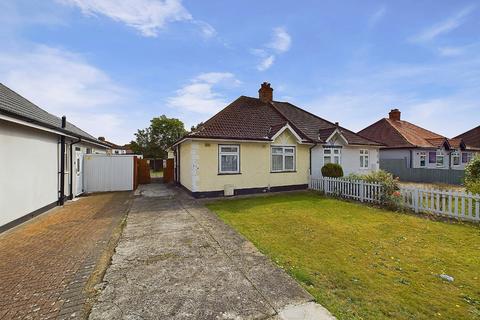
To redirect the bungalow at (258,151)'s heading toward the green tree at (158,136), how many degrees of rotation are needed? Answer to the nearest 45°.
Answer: approximately 180°

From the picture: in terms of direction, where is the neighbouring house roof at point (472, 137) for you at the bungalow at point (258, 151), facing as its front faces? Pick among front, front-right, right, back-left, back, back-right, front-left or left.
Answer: left

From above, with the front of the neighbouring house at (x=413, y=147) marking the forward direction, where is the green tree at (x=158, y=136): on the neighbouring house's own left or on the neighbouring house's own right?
on the neighbouring house's own right

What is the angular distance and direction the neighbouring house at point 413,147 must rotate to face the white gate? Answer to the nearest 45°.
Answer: approximately 90° to its right

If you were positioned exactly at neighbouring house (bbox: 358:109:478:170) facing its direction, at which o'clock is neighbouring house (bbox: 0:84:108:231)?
neighbouring house (bbox: 0:84:108:231) is roughly at 2 o'clock from neighbouring house (bbox: 358:109:478:170).

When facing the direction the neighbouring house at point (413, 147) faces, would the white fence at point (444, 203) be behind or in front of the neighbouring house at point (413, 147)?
in front

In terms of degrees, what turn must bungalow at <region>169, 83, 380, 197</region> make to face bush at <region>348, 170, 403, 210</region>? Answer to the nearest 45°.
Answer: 0° — it already faces it

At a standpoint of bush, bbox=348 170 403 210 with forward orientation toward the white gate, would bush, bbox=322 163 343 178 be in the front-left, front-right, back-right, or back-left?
front-right

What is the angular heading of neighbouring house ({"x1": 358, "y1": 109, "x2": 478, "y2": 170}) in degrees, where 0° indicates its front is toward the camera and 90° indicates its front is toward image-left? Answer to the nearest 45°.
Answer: approximately 315°

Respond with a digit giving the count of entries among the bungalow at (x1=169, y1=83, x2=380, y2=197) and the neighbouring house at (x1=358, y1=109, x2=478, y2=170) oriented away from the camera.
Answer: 0

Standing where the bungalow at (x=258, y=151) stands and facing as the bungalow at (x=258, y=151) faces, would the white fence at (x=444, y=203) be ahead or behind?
ahead

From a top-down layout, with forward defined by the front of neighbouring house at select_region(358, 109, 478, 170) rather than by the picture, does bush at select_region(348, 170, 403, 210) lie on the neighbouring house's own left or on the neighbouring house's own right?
on the neighbouring house's own right

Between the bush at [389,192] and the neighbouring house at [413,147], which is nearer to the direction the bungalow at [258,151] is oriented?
the bush

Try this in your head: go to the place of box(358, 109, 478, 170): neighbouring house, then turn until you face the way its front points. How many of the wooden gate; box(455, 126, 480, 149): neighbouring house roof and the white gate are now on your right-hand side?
2

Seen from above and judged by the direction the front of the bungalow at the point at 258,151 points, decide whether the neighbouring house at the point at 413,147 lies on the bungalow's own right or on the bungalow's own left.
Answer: on the bungalow's own left
